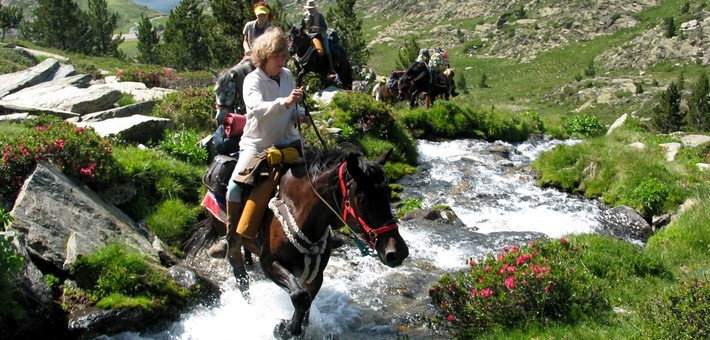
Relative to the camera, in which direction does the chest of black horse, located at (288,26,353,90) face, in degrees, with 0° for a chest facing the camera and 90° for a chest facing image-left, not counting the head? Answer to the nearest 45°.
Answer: approximately 45°

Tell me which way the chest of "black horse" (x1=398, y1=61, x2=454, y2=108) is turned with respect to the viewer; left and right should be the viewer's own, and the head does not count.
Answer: facing the viewer and to the left of the viewer

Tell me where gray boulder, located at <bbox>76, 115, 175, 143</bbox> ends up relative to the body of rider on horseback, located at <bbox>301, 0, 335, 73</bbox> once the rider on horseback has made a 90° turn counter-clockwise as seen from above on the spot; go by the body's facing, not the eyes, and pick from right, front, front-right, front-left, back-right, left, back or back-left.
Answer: right

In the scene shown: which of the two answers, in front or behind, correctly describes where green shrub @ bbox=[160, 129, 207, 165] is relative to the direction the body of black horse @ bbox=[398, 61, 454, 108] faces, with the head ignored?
in front

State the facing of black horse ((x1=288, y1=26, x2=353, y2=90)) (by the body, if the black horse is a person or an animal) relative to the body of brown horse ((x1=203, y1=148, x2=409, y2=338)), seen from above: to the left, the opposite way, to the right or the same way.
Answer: to the right

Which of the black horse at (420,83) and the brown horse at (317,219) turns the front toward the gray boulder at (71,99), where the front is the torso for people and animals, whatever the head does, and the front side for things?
the black horse

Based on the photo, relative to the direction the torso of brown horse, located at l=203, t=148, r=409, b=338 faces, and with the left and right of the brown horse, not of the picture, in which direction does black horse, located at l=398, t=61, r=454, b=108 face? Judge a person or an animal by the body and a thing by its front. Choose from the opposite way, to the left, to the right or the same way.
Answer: to the right

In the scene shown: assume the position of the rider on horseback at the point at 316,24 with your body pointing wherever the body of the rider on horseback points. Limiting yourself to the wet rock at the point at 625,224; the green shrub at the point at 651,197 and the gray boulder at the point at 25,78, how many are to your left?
2

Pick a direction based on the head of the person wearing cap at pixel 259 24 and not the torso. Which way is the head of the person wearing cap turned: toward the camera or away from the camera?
toward the camera

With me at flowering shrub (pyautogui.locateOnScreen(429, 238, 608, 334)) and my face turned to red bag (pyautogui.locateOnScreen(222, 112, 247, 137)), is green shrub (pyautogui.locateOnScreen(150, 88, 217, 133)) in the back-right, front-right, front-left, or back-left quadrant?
front-right

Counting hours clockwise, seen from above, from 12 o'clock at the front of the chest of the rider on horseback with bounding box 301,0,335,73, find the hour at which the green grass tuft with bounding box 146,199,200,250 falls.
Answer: The green grass tuft is roughly at 11 o'clock from the rider on horseback.

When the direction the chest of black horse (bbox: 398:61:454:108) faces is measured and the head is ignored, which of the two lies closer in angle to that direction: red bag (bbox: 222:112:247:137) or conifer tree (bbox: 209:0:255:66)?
the conifer tree

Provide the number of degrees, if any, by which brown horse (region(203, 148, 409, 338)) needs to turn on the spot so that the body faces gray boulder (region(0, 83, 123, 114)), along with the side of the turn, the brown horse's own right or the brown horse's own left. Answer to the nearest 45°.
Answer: approximately 180°

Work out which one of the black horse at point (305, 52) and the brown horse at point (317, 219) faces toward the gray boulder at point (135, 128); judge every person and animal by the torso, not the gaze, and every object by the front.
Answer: the black horse

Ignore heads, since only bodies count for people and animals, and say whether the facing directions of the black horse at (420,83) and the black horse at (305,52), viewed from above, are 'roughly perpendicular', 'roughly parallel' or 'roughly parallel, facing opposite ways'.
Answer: roughly parallel
